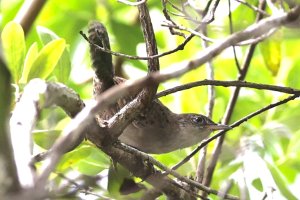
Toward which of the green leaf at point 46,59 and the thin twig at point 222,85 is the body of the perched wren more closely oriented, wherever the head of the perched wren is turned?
the thin twig

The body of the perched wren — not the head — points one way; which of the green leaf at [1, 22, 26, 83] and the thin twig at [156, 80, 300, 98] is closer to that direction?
the thin twig

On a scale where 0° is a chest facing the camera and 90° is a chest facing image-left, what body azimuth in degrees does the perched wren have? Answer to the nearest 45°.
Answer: approximately 270°

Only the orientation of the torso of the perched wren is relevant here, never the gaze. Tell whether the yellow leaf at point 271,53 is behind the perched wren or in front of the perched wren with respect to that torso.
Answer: in front

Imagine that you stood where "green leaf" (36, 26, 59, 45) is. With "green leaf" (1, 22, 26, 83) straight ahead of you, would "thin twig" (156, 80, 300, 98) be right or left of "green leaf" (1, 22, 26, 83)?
left

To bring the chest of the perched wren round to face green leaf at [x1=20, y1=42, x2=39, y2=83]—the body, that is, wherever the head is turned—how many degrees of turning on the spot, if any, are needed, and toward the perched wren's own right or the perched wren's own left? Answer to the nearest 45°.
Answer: approximately 135° to the perched wren's own right
